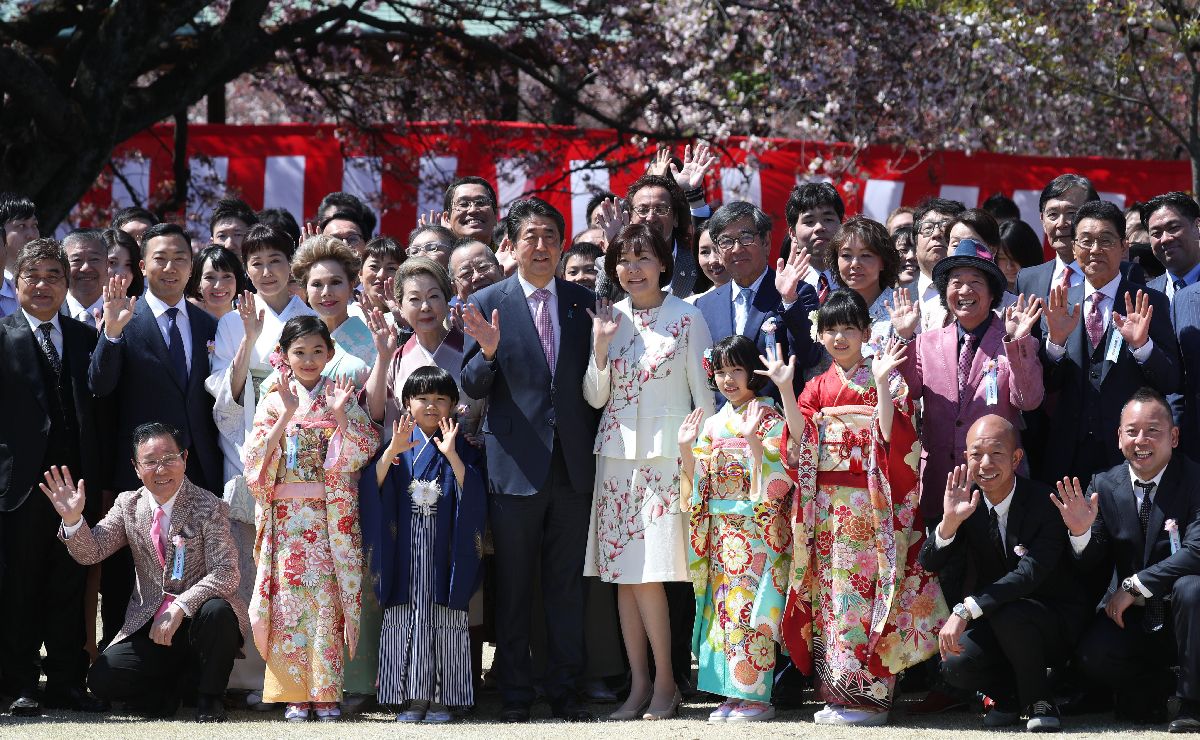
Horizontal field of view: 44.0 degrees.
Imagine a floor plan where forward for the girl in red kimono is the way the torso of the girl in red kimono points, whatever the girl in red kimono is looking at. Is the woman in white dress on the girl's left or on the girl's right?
on the girl's right

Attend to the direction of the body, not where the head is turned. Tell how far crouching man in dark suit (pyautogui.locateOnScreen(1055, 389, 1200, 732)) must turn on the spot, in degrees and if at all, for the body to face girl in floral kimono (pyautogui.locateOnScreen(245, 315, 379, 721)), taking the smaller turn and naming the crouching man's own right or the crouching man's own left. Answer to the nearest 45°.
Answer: approximately 90° to the crouching man's own right

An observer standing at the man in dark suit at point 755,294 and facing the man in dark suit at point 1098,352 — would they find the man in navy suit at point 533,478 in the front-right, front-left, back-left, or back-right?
back-right

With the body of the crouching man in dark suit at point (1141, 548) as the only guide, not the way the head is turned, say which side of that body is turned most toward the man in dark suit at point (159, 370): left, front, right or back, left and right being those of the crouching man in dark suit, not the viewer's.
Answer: right

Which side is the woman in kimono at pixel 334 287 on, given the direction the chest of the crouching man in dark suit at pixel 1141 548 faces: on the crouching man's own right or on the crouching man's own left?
on the crouching man's own right
